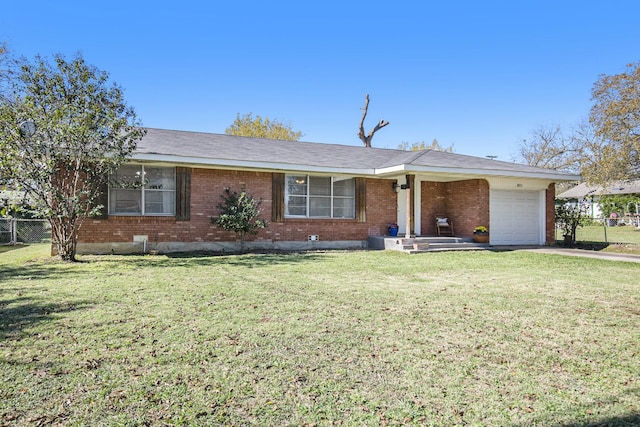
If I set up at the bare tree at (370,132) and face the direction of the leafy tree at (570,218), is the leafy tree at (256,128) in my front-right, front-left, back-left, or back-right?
back-right

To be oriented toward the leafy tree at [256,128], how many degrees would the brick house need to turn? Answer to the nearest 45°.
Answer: approximately 135° to its left

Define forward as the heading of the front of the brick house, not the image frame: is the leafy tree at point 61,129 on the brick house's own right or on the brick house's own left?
on the brick house's own right

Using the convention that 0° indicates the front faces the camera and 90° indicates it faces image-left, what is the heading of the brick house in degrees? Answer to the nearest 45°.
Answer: approximately 315°

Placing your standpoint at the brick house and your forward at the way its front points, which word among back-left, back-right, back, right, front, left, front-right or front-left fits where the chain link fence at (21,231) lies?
back-right

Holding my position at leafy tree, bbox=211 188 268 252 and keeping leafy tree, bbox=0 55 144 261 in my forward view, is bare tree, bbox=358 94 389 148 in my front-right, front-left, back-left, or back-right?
back-right

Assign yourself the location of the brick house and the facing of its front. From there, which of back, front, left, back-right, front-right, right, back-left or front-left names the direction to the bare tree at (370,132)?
back-left

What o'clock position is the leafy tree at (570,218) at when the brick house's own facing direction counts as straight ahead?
The leafy tree is roughly at 10 o'clock from the brick house.

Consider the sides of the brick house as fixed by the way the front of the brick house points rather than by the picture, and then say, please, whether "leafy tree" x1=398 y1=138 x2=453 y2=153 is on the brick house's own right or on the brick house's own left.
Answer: on the brick house's own left
